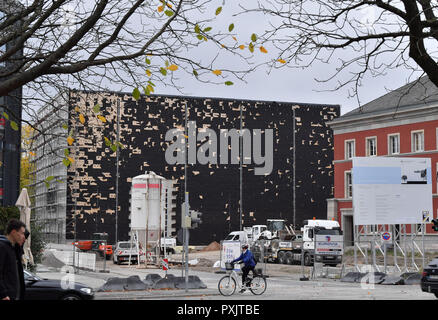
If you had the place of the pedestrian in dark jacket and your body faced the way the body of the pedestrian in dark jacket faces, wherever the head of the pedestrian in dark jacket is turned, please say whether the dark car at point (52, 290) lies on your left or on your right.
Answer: on your left

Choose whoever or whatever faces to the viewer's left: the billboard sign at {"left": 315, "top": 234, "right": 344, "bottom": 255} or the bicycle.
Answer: the bicycle

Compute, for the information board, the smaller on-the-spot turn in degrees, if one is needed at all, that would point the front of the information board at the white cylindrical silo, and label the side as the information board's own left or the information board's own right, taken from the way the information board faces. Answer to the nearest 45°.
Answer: approximately 135° to the information board's own right

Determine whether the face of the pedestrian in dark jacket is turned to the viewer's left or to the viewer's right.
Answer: to the viewer's right

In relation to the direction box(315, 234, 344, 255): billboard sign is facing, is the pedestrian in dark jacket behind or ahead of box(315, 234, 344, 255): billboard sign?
ahead

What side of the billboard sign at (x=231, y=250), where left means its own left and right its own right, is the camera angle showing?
front

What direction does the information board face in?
toward the camera

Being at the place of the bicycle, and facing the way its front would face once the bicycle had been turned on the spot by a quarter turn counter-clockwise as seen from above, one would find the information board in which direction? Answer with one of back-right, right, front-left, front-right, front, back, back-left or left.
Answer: back-left

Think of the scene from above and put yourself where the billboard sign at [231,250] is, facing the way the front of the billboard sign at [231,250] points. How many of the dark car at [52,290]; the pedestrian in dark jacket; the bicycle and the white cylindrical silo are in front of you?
3

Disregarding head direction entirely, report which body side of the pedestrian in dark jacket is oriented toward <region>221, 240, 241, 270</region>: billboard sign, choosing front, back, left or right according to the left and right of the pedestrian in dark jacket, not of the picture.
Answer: left

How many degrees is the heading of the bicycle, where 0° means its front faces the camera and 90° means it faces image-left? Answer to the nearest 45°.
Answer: approximately 90°

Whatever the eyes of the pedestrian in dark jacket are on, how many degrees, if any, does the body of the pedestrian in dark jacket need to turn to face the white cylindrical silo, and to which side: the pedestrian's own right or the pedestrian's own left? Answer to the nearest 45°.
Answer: approximately 90° to the pedestrian's own left

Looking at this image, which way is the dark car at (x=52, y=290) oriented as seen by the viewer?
to the viewer's right

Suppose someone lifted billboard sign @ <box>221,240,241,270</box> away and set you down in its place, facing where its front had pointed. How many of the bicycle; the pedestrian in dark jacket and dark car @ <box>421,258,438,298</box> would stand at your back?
0

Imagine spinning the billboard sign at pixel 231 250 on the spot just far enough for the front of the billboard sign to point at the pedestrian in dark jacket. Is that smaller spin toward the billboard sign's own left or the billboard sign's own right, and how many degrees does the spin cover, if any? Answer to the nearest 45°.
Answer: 0° — it already faces them

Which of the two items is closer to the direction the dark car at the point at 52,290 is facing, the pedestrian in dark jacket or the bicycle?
the bicycle

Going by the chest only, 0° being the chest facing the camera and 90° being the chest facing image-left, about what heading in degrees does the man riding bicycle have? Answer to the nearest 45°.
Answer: approximately 90°
